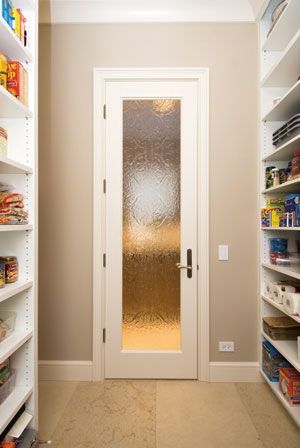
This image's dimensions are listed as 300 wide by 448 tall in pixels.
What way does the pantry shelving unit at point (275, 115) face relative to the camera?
to the viewer's left

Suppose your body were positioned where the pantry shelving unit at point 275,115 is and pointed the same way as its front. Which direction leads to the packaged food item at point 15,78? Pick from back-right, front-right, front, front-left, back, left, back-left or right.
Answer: front-left

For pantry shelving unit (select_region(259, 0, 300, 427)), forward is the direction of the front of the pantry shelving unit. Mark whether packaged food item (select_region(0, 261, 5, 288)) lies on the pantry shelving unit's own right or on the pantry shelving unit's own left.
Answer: on the pantry shelving unit's own left

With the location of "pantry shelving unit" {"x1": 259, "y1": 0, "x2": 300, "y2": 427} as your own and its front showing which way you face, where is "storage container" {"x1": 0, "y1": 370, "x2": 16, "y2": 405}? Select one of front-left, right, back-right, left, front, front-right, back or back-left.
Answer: front-left

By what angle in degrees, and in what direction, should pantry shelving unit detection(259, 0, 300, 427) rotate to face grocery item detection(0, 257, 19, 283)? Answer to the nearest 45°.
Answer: approximately 45° to its left
